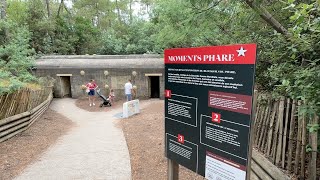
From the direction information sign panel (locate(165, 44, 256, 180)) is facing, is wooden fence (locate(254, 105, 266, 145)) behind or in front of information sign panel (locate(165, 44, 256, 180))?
behind

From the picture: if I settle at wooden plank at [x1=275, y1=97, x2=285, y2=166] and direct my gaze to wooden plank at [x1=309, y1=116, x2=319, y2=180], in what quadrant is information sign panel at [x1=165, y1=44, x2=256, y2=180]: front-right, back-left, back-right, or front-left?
front-right

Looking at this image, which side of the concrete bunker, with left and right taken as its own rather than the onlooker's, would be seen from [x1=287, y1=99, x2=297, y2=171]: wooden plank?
front

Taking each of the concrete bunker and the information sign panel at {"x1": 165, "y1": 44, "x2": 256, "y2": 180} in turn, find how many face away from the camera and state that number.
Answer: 0

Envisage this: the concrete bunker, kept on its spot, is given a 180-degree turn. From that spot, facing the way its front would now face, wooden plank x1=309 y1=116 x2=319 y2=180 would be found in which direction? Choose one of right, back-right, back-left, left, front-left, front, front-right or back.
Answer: back

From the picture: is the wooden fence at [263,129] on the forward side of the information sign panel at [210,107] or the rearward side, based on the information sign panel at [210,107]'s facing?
on the rearward side

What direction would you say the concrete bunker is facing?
toward the camera

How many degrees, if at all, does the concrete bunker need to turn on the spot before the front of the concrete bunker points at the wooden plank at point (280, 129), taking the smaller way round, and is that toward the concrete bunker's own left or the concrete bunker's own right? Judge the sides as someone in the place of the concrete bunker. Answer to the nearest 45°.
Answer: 0° — it already faces it

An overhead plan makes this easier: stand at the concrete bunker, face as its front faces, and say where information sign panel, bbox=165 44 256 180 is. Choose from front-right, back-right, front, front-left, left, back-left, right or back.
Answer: front

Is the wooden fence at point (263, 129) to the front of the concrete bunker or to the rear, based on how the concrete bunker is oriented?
to the front

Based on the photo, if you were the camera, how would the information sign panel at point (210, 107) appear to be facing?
facing the viewer and to the left of the viewer
